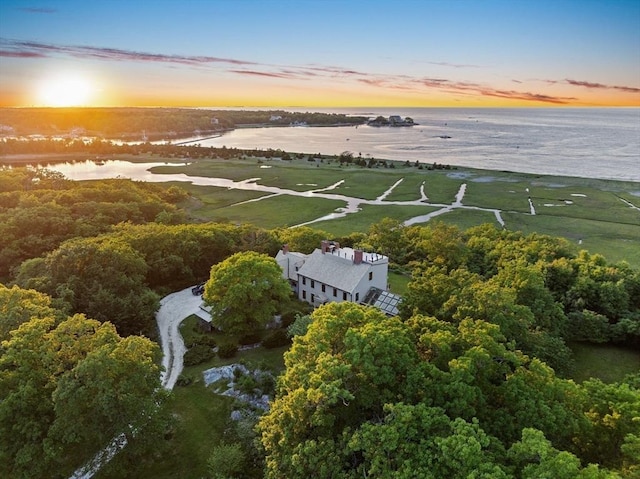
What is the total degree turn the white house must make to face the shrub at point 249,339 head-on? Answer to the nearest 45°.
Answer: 0° — it already faces it

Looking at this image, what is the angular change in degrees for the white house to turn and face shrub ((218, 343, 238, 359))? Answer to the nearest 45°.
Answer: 0° — it already faces it

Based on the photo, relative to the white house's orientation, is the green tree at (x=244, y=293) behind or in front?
in front

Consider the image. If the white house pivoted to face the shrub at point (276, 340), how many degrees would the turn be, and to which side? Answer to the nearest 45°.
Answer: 0° — it already faces it

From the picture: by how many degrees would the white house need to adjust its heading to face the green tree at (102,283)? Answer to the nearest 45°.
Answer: approximately 45° to its right

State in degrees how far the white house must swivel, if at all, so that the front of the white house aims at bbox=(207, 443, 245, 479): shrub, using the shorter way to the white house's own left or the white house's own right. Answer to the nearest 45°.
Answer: approximately 45° to the white house's own left

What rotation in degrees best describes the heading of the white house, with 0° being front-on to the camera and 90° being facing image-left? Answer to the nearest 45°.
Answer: approximately 45°

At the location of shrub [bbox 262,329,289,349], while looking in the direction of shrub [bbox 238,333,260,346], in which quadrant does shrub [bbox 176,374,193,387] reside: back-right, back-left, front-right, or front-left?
front-left

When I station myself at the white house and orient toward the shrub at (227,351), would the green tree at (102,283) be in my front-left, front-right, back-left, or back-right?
front-right
